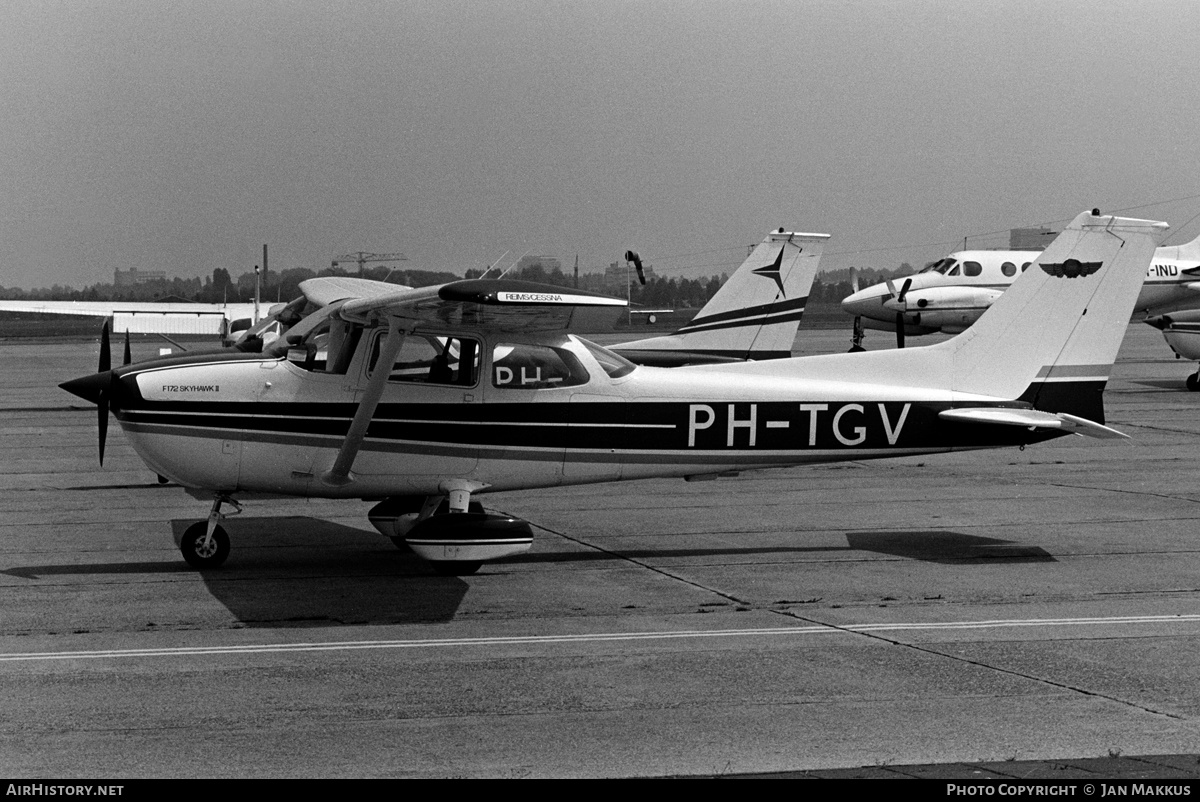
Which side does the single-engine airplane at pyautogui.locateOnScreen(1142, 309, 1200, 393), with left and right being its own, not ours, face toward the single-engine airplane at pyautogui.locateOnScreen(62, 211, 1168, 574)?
left

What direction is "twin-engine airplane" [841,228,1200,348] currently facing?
to the viewer's left

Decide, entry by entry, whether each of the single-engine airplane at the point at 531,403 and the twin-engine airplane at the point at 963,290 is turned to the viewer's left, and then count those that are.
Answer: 2

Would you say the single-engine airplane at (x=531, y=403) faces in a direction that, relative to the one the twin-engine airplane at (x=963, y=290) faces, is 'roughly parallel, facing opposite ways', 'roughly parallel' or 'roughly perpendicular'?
roughly parallel

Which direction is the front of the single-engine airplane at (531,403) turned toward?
to the viewer's left

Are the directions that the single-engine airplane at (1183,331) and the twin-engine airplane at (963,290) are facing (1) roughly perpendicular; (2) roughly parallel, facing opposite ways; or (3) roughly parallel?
roughly parallel

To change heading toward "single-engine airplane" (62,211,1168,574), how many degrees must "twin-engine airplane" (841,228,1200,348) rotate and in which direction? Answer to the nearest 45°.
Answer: approximately 90° to its left

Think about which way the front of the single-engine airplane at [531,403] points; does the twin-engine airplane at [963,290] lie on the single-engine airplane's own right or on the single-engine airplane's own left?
on the single-engine airplane's own right

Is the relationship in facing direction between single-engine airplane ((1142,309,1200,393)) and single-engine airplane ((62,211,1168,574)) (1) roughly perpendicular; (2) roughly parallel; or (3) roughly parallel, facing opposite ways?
roughly parallel

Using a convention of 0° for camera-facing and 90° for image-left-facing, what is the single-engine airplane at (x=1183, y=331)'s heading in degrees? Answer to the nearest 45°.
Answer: approximately 90°
